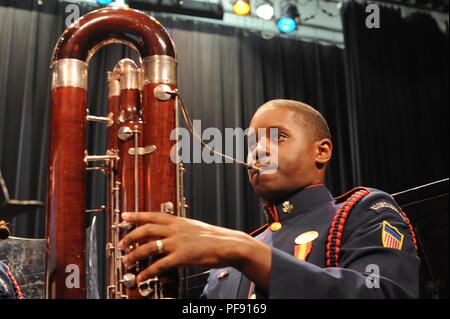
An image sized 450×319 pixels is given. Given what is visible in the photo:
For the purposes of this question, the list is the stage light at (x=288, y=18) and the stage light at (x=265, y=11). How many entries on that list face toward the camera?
2

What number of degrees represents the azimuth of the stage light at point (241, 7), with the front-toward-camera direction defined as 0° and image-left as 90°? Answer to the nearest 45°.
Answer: approximately 0°

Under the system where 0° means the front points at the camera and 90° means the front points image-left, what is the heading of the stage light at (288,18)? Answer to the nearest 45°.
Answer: approximately 0°
